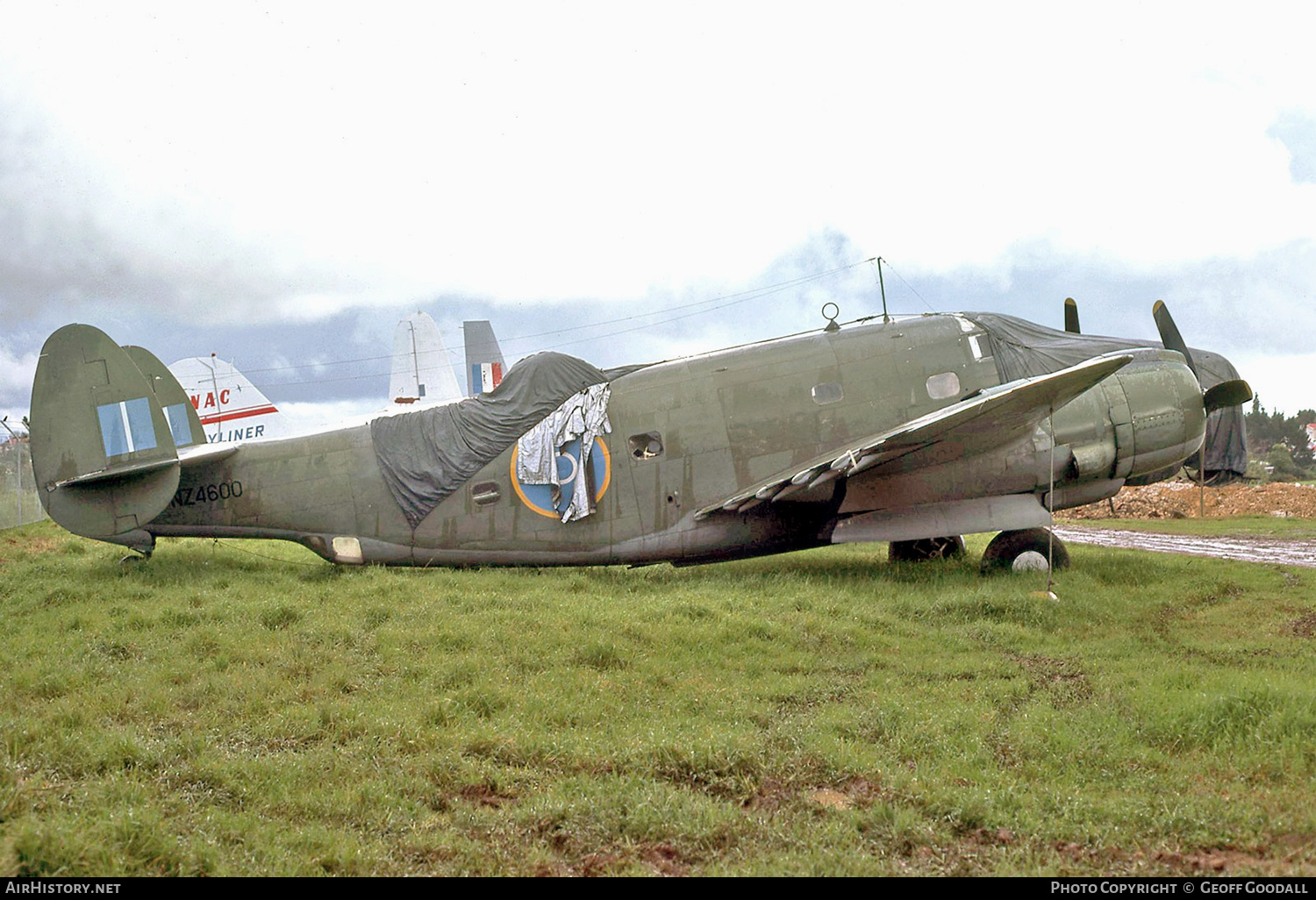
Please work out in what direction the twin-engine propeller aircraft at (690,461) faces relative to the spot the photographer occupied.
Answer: facing to the right of the viewer
